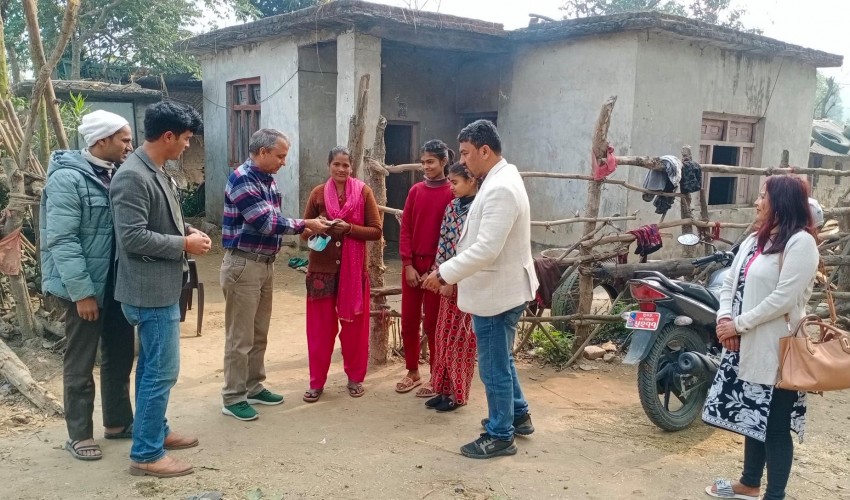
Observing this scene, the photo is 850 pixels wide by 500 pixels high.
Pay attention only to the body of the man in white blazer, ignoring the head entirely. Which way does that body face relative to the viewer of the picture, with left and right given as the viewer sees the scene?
facing to the left of the viewer

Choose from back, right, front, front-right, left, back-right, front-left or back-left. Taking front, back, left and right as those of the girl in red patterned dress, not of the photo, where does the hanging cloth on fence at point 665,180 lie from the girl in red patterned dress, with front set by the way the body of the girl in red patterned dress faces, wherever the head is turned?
back

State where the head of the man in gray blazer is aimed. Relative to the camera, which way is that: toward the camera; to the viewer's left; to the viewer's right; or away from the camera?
to the viewer's right

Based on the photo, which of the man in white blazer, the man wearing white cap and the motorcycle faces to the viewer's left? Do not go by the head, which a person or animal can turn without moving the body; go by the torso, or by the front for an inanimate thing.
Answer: the man in white blazer

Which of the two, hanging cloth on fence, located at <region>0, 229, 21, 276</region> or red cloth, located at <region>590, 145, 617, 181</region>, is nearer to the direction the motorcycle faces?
the red cloth

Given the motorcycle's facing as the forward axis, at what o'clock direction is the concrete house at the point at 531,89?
The concrete house is roughly at 10 o'clock from the motorcycle.

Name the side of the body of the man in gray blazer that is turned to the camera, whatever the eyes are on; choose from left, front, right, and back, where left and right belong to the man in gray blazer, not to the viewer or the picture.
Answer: right

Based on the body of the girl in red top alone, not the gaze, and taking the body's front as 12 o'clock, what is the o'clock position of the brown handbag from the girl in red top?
The brown handbag is roughly at 9 o'clock from the girl in red top.

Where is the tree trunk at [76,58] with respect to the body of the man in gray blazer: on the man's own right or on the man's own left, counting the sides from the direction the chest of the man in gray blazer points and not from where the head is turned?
on the man's own left

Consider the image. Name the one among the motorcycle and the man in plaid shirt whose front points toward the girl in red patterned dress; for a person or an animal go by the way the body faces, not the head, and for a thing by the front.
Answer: the man in plaid shirt

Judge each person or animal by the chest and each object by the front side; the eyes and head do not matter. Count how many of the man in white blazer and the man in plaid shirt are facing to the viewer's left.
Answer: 1

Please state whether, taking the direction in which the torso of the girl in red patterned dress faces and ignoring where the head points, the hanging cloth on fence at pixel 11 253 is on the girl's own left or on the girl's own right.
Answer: on the girl's own right
